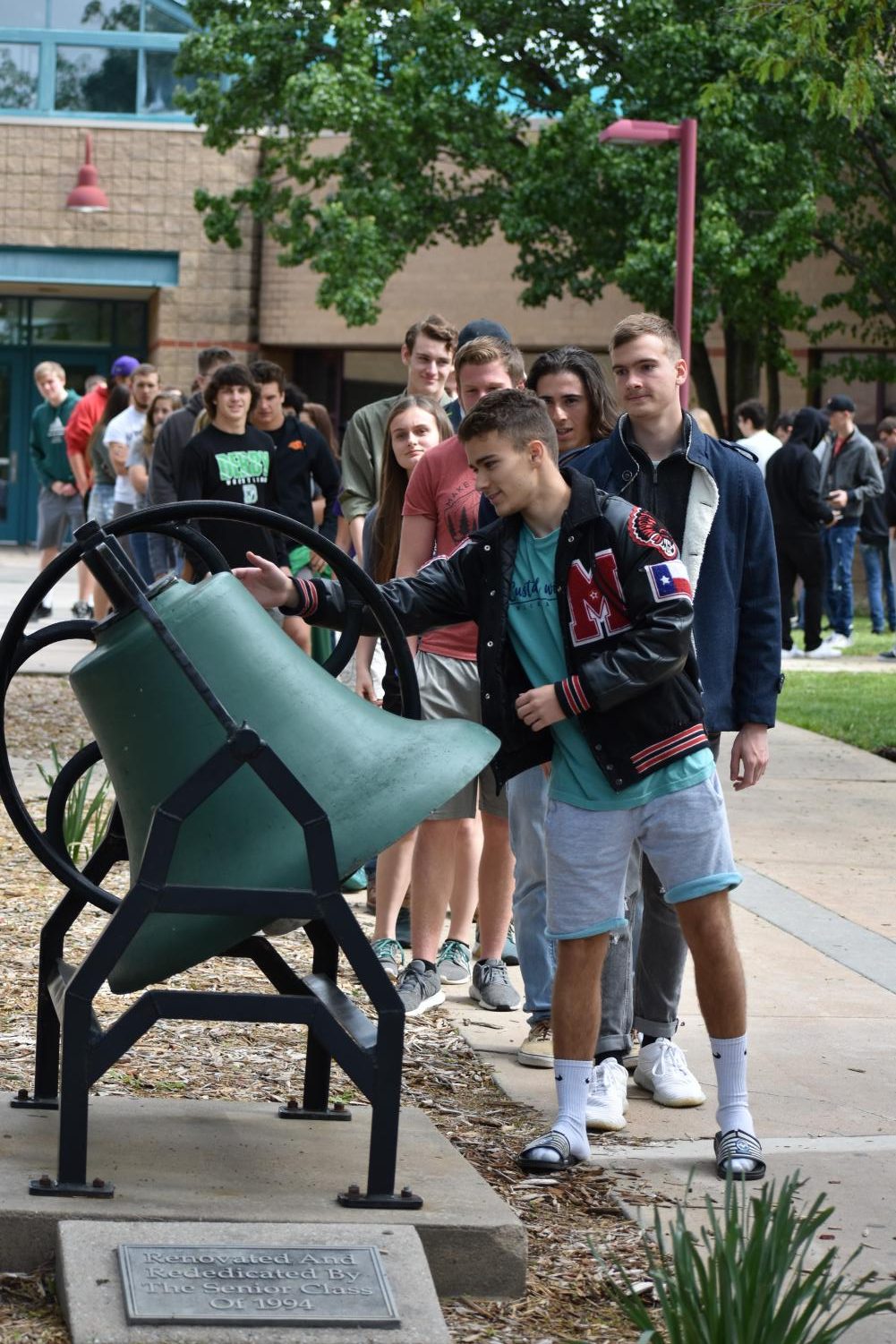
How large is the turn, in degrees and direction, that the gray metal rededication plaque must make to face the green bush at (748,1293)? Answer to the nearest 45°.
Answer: approximately 45° to its left

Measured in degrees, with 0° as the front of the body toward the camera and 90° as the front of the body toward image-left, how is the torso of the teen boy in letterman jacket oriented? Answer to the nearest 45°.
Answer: approximately 45°

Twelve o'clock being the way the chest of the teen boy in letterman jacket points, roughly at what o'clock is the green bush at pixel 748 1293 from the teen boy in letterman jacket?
The green bush is roughly at 10 o'clock from the teen boy in letterman jacket.

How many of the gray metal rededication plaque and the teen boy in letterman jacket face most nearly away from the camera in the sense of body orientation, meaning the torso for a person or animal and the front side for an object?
0

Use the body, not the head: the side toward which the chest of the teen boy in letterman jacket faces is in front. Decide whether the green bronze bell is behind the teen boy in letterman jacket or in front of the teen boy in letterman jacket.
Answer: in front

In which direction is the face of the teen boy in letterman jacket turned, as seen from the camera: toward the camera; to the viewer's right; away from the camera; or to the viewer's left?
to the viewer's left

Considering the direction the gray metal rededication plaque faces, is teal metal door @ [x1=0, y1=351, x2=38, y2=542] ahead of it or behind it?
behind

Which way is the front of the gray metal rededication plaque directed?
toward the camera

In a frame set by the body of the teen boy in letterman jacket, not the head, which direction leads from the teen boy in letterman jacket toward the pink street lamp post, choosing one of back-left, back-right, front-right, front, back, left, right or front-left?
back-right

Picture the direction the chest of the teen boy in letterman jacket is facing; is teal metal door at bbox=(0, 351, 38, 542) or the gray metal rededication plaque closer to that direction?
the gray metal rededication plaque

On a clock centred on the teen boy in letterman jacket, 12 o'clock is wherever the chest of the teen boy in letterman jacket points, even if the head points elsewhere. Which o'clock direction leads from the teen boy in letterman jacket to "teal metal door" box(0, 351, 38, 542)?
The teal metal door is roughly at 4 o'clock from the teen boy in letterman jacket.
